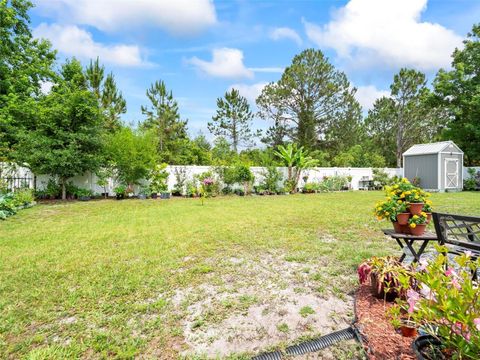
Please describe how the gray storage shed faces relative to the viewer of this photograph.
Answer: facing the viewer and to the right of the viewer

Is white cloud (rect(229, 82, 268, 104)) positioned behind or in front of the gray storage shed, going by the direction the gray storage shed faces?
behind

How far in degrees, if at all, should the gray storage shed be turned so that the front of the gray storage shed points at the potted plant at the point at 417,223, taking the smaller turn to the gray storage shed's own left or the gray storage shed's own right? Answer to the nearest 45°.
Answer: approximately 45° to the gray storage shed's own right

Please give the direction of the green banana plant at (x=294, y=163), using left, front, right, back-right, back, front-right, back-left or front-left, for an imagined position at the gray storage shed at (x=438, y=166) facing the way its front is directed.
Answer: right

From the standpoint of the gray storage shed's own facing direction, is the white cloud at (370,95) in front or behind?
behind

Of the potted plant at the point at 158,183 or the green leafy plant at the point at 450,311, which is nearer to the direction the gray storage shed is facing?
the green leafy plant

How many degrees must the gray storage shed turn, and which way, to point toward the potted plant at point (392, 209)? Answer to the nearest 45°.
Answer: approximately 45° to its right

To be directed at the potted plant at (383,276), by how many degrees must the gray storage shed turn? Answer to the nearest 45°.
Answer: approximately 45° to its right

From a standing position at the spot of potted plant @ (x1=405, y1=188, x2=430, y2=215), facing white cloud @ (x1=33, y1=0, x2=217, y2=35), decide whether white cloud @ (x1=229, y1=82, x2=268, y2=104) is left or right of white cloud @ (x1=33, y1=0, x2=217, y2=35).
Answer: right

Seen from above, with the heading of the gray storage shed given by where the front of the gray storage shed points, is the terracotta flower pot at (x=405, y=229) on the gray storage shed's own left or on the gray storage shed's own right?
on the gray storage shed's own right

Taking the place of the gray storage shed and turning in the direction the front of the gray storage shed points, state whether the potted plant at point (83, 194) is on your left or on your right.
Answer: on your right

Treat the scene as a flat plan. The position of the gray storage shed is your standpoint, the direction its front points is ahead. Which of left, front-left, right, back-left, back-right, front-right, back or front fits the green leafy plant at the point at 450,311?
front-right

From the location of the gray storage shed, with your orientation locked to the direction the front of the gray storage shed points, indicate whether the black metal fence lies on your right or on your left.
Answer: on your right

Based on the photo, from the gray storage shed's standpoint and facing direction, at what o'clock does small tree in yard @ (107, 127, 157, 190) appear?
The small tree in yard is roughly at 3 o'clock from the gray storage shed.

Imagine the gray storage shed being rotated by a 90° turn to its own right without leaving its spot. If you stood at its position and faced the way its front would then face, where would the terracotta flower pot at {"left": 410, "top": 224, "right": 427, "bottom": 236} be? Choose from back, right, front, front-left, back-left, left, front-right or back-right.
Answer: front-left

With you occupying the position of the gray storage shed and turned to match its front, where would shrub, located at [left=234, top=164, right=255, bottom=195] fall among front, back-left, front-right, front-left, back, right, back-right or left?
right

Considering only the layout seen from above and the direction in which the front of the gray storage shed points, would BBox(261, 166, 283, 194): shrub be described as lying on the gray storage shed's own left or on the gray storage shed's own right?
on the gray storage shed's own right
